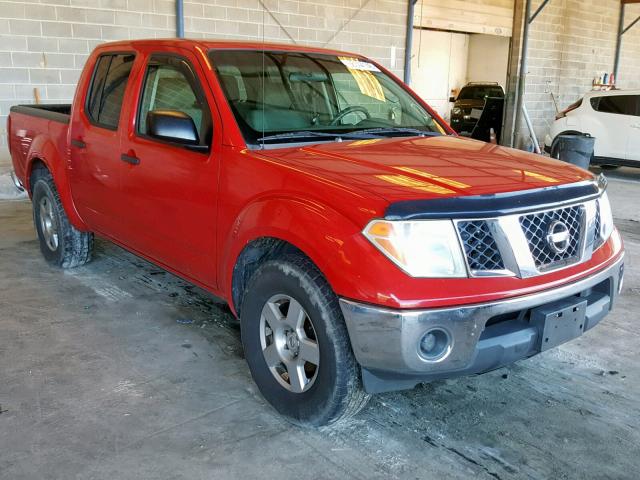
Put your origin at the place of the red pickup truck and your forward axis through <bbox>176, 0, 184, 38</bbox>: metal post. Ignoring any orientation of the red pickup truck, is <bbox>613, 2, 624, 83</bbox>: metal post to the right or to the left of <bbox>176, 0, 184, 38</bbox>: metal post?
right

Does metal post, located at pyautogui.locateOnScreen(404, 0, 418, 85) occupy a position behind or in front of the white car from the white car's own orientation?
behind

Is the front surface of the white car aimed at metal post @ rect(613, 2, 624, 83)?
no

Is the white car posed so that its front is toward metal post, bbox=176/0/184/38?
no

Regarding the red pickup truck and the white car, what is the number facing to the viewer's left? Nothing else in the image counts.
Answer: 0

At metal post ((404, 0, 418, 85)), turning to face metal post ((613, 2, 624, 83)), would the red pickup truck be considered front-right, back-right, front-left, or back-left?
back-right

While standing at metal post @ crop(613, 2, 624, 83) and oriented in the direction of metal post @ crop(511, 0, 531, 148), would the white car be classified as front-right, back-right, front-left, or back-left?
front-left

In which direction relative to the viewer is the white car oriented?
to the viewer's right

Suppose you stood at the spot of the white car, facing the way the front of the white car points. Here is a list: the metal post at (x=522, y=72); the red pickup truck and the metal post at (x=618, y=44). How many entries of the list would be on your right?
1

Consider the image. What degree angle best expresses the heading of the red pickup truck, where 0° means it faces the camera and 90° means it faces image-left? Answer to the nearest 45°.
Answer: approximately 315°

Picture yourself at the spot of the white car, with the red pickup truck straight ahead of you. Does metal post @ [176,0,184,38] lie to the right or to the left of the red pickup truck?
right

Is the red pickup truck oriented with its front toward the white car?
no
